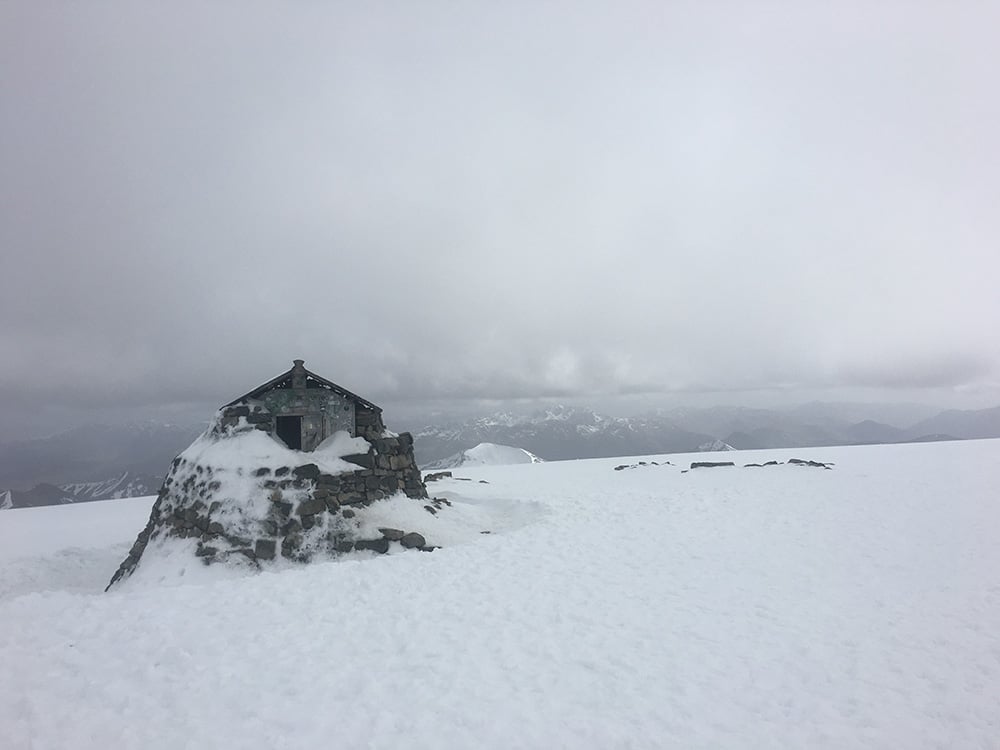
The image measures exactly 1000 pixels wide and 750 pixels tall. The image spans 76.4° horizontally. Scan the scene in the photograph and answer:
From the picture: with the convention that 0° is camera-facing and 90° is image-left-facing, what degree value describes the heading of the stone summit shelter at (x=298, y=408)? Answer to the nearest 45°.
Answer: approximately 0°
